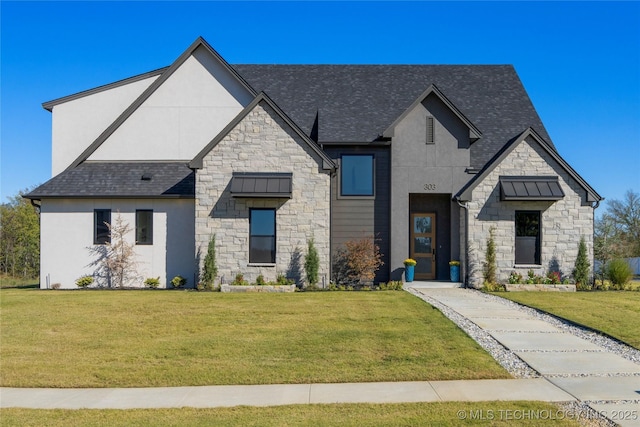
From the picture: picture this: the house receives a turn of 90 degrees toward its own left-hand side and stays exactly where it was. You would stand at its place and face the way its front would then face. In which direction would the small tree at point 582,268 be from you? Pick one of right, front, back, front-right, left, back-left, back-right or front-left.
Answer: front

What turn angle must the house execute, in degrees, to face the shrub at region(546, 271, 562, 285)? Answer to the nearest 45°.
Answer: approximately 90° to its left

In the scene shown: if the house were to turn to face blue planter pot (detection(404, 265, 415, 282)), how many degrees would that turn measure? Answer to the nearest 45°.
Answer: approximately 90° to its left

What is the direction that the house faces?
toward the camera

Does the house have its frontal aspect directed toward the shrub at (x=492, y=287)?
no

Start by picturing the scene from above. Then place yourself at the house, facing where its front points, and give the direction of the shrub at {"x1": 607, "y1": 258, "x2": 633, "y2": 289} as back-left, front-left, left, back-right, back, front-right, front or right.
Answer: left
